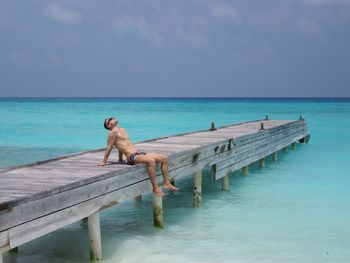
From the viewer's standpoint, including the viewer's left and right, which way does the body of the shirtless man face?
facing the viewer and to the right of the viewer
